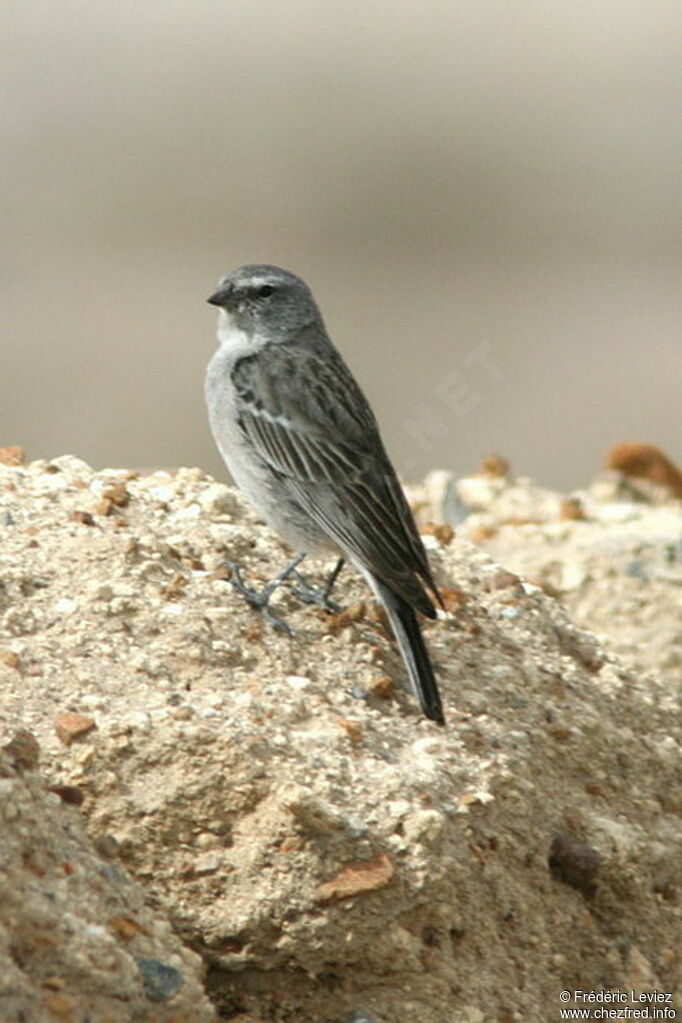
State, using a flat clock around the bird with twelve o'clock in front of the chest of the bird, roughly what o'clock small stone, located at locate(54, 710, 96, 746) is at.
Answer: The small stone is roughly at 10 o'clock from the bird.

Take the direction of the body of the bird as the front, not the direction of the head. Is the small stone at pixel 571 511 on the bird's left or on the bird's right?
on the bird's right

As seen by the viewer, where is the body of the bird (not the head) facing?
to the viewer's left

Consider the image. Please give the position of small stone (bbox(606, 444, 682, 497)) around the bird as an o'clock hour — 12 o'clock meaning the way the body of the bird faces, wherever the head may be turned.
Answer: The small stone is roughly at 4 o'clock from the bird.
